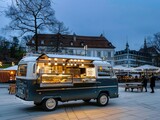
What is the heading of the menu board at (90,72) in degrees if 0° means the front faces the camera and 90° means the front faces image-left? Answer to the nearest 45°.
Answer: approximately 0°
